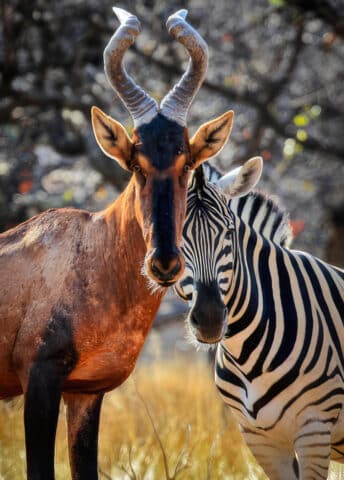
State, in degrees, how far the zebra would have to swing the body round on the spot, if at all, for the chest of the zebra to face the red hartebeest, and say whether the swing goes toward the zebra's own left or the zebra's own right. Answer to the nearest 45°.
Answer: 0° — it already faces it

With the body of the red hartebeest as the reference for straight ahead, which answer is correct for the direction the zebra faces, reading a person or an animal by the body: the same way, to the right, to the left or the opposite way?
to the right

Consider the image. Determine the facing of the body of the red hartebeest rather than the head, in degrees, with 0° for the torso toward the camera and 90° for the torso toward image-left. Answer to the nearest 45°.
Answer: approximately 315°
